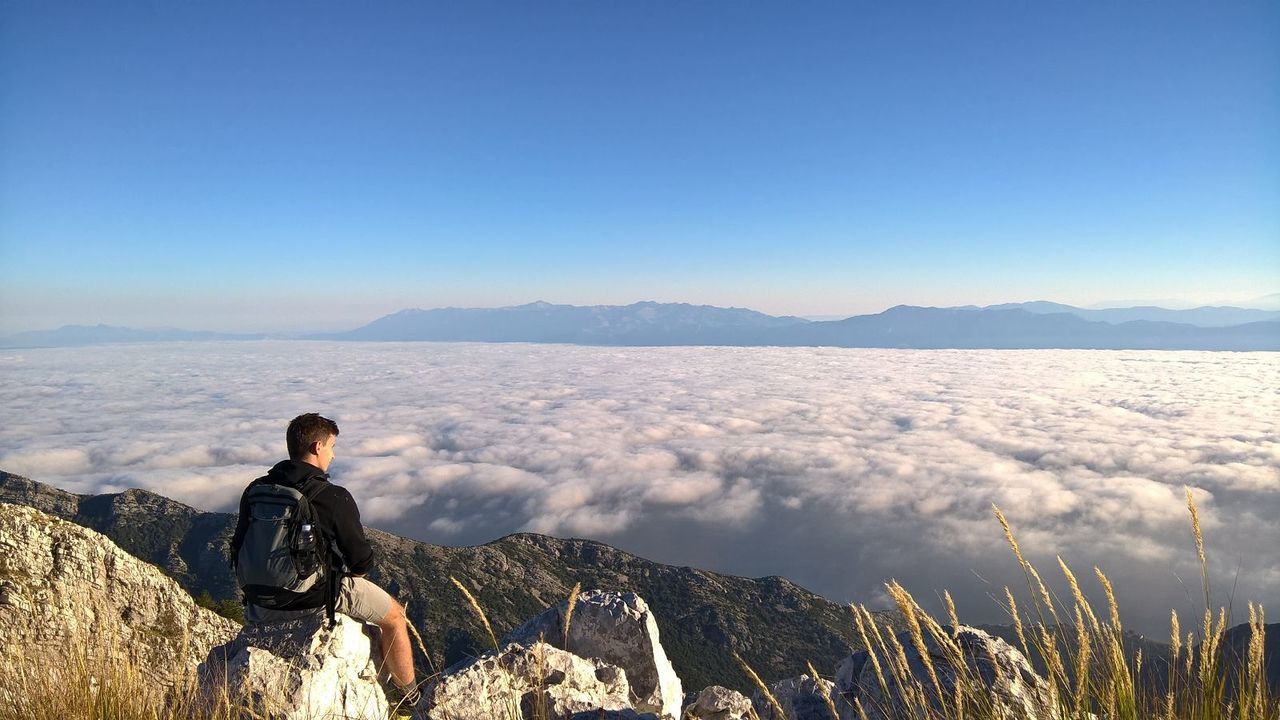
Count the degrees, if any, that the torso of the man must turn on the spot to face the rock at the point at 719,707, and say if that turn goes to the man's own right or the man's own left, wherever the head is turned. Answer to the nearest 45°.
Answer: approximately 45° to the man's own right

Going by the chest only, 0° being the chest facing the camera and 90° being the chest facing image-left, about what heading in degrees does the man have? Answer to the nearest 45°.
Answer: approximately 225°

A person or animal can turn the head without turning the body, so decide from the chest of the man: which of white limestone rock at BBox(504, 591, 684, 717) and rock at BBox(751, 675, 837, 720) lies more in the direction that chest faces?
the white limestone rock

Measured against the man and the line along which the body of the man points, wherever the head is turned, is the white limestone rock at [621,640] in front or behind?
in front

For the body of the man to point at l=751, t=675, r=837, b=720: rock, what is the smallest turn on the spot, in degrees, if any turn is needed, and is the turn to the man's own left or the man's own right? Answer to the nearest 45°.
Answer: approximately 45° to the man's own right

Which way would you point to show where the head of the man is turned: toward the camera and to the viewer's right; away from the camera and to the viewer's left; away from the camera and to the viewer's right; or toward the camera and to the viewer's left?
away from the camera and to the viewer's right

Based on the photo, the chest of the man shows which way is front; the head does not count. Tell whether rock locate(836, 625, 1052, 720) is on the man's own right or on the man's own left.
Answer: on the man's own right
